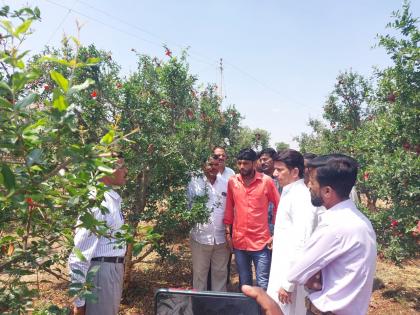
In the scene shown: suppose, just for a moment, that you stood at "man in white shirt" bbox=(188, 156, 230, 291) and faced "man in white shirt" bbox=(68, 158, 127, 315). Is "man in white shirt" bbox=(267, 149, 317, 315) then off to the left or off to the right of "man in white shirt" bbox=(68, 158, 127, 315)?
left

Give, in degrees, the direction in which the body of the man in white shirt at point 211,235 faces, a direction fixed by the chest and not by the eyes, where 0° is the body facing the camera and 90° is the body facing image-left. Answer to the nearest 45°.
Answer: approximately 0°

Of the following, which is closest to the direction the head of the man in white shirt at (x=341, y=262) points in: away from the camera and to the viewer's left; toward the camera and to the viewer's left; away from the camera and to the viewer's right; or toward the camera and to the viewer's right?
away from the camera and to the viewer's left
